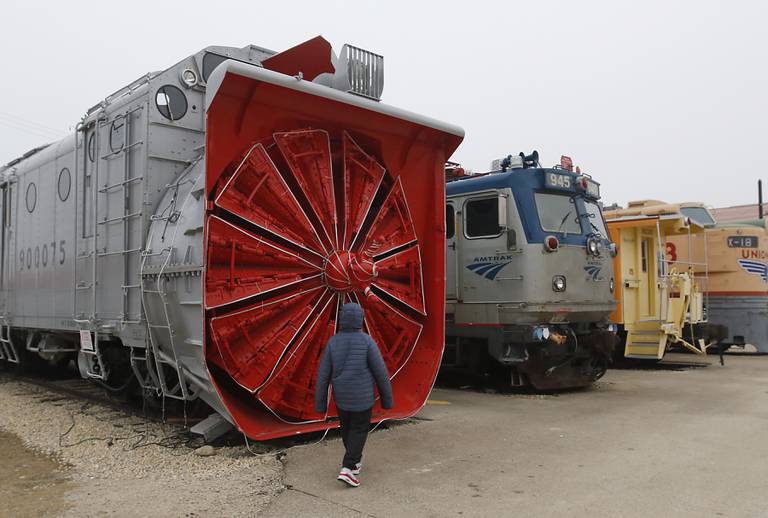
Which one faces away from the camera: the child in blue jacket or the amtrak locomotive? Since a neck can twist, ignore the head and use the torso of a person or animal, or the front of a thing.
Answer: the child in blue jacket

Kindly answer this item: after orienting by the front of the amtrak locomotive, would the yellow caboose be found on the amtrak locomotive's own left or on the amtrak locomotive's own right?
on the amtrak locomotive's own left

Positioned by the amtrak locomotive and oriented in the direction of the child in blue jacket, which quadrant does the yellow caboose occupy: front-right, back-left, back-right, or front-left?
back-left

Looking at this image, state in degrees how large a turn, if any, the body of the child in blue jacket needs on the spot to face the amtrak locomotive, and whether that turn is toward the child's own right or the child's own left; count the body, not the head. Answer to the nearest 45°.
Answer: approximately 45° to the child's own right

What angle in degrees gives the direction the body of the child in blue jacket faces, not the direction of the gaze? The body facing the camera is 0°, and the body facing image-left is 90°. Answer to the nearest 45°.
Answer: approximately 180°

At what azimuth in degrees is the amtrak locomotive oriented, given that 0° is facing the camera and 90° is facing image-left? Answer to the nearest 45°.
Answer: approximately 315°

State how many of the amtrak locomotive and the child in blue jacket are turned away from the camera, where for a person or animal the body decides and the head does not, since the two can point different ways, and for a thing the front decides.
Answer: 1

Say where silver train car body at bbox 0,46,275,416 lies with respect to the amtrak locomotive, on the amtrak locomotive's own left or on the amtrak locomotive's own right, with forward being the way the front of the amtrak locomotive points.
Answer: on the amtrak locomotive's own right

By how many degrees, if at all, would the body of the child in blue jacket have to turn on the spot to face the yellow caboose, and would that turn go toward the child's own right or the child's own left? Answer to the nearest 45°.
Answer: approximately 45° to the child's own right

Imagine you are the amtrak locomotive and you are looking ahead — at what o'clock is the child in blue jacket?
The child in blue jacket is roughly at 2 o'clock from the amtrak locomotive.

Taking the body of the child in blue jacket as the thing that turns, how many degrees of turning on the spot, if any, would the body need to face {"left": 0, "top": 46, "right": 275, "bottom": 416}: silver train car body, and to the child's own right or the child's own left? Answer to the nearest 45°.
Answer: approximately 45° to the child's own left
